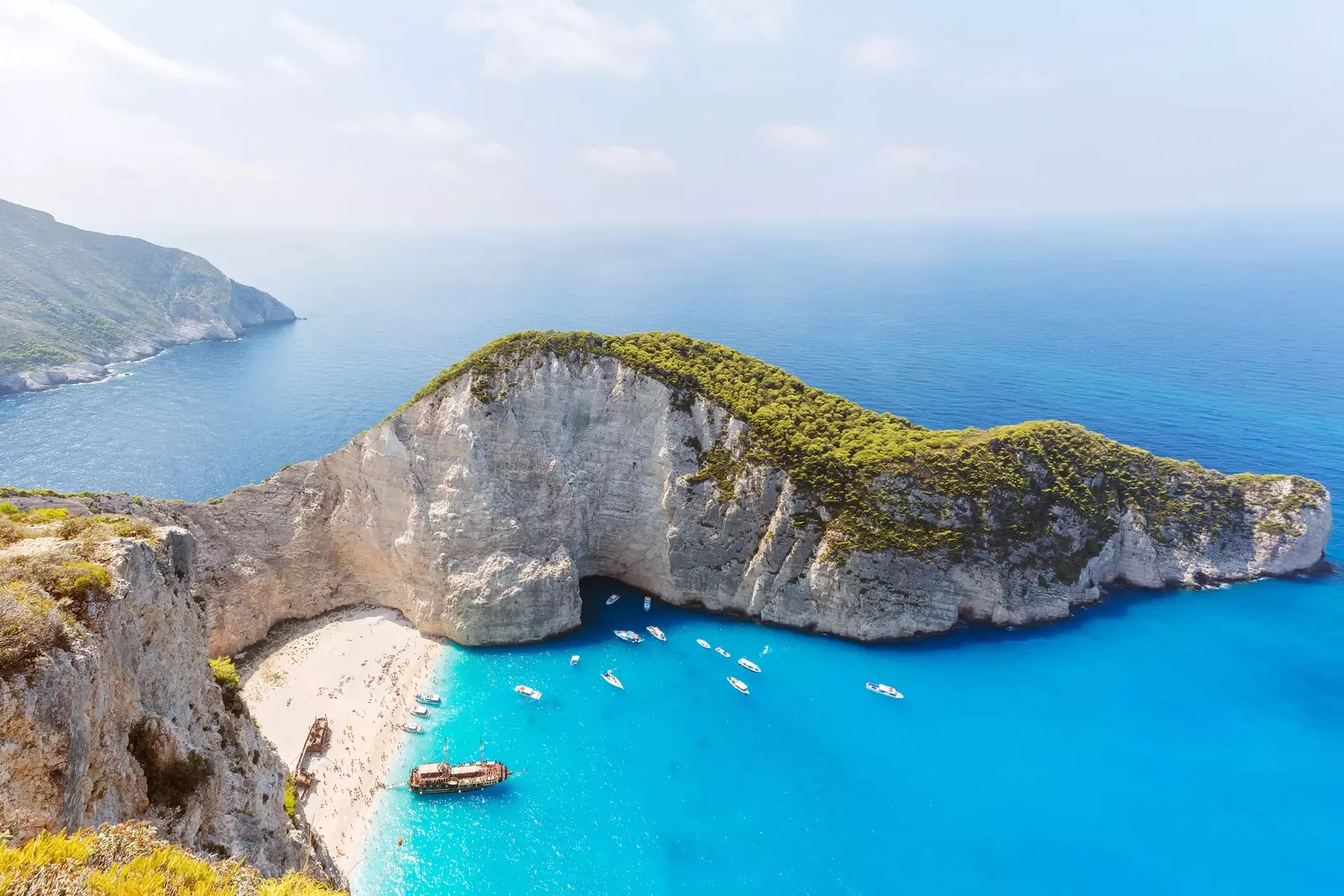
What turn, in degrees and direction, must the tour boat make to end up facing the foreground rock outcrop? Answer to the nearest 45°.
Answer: approximately 90° to its right

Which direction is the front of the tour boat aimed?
to the viewer's right
